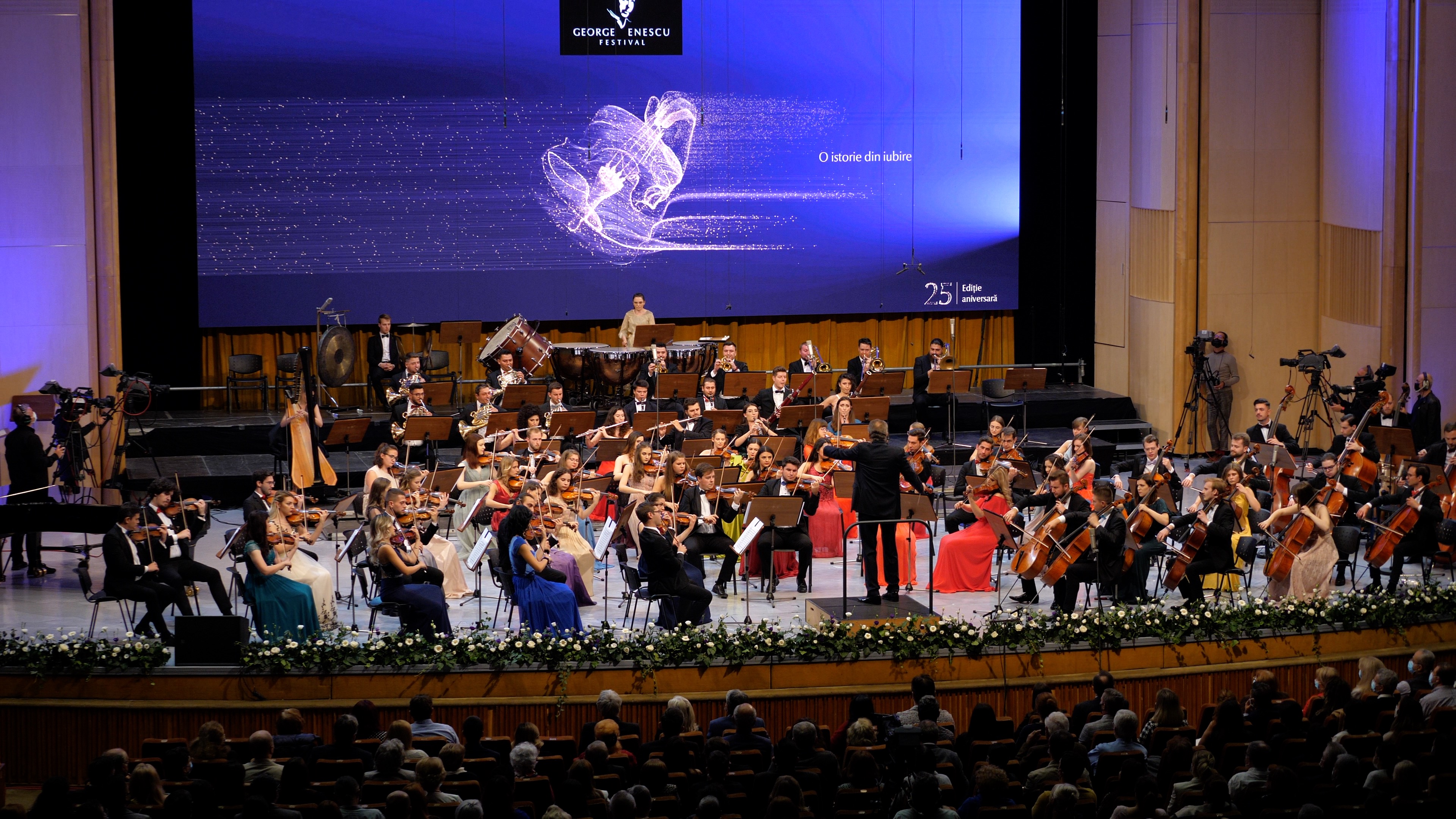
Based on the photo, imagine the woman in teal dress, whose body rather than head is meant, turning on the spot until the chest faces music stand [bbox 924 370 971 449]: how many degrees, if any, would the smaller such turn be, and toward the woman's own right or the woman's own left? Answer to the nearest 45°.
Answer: approximately 45° to the woman's own left

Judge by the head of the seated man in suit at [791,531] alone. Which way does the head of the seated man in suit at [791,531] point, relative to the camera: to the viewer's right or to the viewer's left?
to the viewer's right

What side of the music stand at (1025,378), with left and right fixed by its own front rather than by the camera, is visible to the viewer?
back

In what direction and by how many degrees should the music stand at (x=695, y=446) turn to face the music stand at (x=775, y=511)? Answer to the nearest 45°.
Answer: approximately 180°

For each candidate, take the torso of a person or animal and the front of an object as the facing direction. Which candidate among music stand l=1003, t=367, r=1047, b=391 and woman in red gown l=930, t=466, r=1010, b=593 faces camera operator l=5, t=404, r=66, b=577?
the woman in red gown

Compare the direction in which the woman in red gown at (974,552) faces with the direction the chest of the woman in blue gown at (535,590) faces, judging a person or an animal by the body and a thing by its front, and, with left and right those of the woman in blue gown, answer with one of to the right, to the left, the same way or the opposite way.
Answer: the opposite way

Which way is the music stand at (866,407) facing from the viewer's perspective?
away from the camera

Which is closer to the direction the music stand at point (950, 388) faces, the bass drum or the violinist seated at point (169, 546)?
the bass drum

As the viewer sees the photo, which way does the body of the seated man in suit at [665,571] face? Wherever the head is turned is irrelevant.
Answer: to the viewer's right

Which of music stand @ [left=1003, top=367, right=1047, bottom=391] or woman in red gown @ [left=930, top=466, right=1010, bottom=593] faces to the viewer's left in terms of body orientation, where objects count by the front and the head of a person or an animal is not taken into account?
the woman in red gown

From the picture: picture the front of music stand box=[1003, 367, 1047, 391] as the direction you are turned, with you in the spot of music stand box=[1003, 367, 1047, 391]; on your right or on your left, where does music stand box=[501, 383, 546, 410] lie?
on your left

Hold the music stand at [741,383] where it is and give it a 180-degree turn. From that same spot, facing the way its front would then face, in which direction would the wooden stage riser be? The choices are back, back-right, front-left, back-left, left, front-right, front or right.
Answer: front

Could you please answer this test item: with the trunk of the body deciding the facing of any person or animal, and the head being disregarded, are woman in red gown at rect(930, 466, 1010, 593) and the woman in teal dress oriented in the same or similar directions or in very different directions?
very different directions

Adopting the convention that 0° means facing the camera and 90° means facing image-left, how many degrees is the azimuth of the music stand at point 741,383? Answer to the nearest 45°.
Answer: approximately 180°

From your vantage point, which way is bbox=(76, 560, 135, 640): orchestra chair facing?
to the viewer's right

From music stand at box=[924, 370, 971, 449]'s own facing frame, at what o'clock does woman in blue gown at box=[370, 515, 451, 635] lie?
The woman in blue gown is roughly at 7 o'clock from the music stand.
